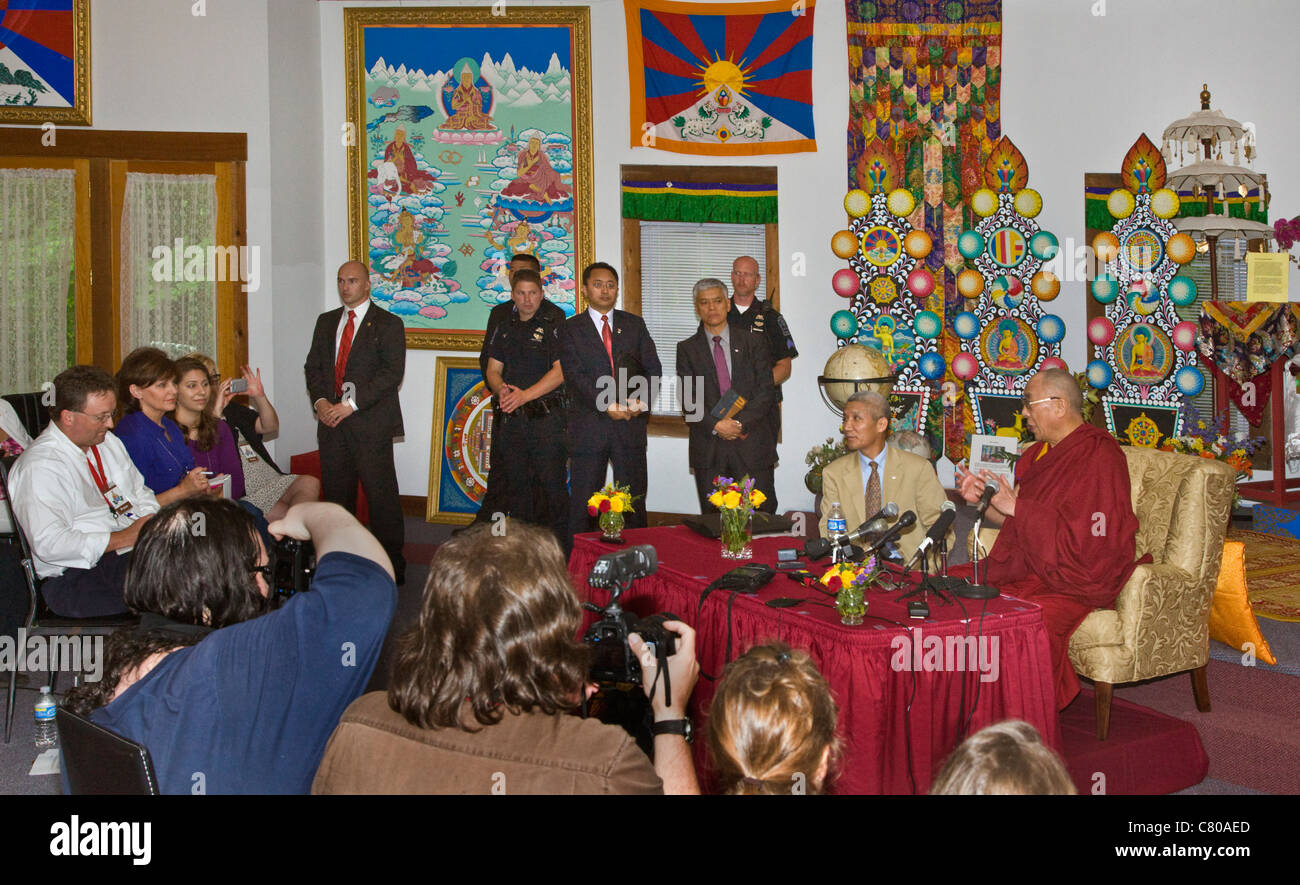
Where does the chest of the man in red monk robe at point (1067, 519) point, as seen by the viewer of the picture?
to the viewer's left

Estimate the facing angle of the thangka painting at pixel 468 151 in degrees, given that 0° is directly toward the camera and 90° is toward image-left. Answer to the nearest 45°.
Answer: approximately 0°

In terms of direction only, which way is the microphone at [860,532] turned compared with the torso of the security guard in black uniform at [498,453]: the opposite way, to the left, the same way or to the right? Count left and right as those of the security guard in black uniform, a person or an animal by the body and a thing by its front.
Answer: to the left

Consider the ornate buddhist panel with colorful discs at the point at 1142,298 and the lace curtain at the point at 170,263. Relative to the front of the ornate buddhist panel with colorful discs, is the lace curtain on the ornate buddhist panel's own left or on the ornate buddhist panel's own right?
on the ornate buddhist panel's own right

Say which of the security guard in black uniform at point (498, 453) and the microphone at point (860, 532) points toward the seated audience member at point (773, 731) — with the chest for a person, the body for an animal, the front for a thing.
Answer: the security guard in black uniform

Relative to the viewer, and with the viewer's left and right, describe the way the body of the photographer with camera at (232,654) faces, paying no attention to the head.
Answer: facing away from the viewer and to the right of the viewer

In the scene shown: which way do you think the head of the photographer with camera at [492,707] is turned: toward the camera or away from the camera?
away from the camera

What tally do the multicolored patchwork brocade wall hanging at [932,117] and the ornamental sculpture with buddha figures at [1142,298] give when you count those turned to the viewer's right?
0

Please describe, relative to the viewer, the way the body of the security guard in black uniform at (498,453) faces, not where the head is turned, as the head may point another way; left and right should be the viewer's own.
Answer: facing the viewer

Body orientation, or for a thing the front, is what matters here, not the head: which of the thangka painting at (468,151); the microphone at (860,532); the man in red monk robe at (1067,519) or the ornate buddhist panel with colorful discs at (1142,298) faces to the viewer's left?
the man in red monk robe

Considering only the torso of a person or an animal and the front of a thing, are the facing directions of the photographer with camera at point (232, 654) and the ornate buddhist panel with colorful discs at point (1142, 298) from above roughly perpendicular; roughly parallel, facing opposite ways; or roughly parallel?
roughly parallel, facing opposite ways

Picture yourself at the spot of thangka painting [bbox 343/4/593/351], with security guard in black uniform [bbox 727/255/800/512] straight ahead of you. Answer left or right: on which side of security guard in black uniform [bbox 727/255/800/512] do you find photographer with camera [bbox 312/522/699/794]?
right

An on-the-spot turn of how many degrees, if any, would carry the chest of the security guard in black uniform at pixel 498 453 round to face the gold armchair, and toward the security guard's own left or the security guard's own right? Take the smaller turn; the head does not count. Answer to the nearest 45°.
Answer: approximately 45° to the security guard's own left

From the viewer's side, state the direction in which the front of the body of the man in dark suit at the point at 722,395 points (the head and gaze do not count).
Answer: toward the camera

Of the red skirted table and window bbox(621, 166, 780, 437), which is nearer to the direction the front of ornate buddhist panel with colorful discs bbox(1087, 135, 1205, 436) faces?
the red skirted table

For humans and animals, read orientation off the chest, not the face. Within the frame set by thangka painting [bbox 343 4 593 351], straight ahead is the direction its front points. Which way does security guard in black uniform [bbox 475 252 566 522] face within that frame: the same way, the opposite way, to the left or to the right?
the same way

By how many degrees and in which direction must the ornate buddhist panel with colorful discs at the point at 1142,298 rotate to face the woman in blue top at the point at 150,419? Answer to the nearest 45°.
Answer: approximately 45° to its right

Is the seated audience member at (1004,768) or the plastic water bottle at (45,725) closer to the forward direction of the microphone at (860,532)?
the seated audience member

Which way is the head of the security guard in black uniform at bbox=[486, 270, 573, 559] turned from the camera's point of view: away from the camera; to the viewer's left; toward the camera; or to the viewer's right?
toward the camera
